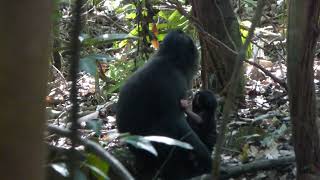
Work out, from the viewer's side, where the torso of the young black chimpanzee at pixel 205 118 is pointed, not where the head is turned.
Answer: to the viewer's left

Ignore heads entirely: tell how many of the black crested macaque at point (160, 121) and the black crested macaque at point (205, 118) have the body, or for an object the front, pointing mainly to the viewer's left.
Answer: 1

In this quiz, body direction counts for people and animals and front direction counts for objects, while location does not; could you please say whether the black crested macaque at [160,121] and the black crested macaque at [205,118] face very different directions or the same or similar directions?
very different directions
